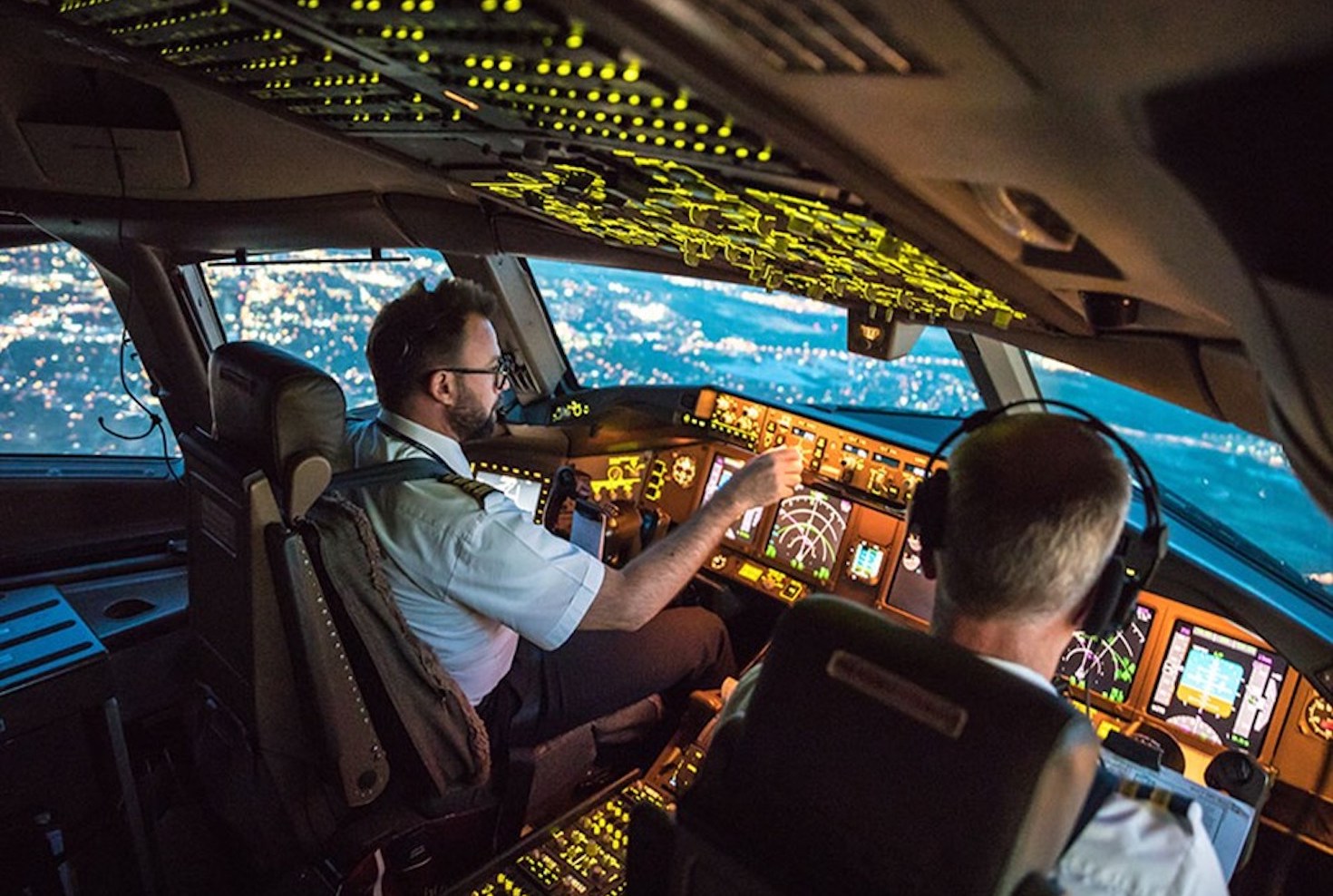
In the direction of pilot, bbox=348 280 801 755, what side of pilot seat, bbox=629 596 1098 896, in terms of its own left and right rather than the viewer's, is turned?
left

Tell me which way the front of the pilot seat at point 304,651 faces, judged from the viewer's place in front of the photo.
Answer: facing away from the viewer and to the right of the viewer

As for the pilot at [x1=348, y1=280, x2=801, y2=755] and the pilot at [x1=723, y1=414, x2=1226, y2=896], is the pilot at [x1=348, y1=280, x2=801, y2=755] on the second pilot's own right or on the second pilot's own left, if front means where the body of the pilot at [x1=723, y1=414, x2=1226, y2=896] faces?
on the second pilot's own left

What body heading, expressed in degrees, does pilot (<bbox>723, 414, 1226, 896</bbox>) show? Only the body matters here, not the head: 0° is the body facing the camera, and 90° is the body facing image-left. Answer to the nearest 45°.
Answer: approximately 180°

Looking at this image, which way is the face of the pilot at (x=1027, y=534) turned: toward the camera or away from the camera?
away from the camera

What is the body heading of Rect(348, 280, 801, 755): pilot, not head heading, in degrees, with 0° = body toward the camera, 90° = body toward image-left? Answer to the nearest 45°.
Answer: approximately 225°

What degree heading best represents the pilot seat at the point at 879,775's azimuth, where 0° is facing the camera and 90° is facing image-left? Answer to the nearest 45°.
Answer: approximately 225°

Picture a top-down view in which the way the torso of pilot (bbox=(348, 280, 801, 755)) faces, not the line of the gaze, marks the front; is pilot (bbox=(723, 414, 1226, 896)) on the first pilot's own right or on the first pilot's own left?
on the first pilot's own right

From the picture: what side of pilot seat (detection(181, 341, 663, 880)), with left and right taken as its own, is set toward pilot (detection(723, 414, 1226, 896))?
right
